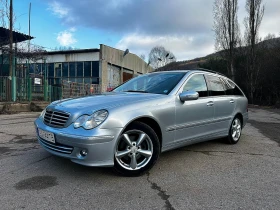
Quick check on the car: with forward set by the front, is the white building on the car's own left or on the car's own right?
on the car's own right

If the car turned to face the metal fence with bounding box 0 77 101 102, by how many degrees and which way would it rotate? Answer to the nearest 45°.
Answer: approximately 90° to its right

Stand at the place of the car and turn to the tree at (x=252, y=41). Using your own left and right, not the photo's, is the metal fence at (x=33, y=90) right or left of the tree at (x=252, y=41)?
left

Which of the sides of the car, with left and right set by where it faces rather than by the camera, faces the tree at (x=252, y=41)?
back
